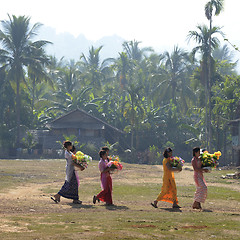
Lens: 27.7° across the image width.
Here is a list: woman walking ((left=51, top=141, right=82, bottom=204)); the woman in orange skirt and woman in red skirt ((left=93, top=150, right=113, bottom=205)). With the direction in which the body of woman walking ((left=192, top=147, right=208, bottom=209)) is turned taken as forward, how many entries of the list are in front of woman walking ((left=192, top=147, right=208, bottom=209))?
0

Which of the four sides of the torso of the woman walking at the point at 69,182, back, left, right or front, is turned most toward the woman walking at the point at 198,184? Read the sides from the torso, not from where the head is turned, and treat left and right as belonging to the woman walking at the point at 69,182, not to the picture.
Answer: front

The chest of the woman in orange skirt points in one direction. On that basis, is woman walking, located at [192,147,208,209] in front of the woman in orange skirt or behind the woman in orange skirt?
in front

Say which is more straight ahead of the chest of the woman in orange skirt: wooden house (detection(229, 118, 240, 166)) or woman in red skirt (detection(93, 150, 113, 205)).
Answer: the wooden house

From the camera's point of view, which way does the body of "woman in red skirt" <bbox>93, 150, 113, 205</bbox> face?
to the viewer's right

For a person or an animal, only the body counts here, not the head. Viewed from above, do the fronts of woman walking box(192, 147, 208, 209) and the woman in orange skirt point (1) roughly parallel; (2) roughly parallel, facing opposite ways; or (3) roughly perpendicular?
roughly parallel

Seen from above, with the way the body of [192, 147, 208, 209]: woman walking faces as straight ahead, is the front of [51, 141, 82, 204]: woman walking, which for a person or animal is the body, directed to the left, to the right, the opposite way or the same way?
the same way

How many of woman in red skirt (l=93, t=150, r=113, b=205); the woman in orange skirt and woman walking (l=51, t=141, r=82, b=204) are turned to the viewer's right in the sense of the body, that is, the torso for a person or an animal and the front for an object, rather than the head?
3

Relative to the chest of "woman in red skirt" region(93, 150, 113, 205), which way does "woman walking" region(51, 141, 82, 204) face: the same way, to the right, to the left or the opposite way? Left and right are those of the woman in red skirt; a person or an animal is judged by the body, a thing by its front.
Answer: the same way

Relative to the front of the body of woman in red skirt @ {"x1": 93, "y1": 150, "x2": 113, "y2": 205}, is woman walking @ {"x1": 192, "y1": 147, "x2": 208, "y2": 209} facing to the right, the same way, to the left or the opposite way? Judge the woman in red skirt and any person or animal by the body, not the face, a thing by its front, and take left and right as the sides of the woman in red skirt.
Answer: the same way

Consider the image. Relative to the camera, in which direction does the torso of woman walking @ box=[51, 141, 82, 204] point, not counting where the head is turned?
to the viewer's right
